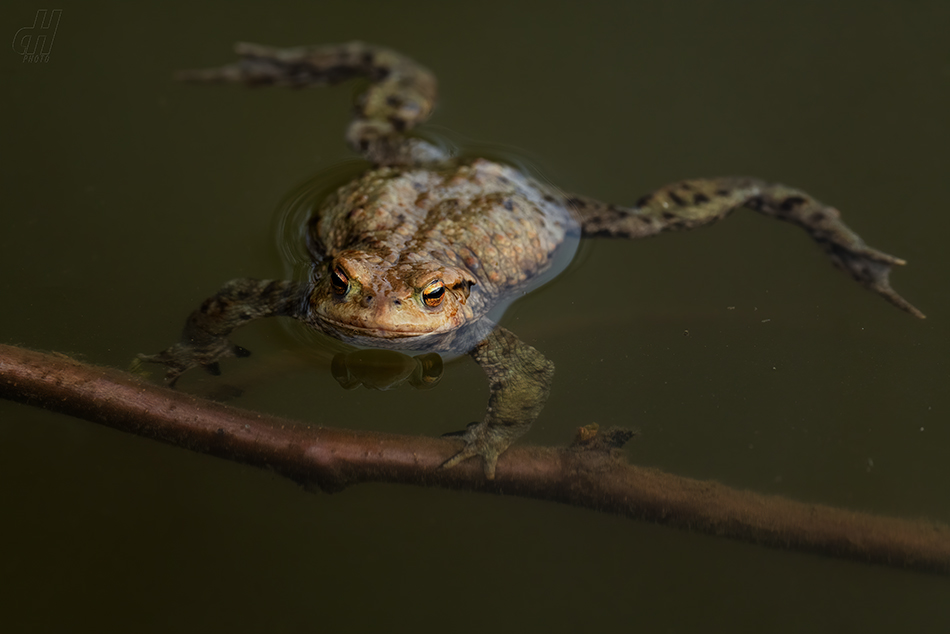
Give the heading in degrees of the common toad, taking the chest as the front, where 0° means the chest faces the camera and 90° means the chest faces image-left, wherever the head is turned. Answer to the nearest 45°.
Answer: approximately 45°
